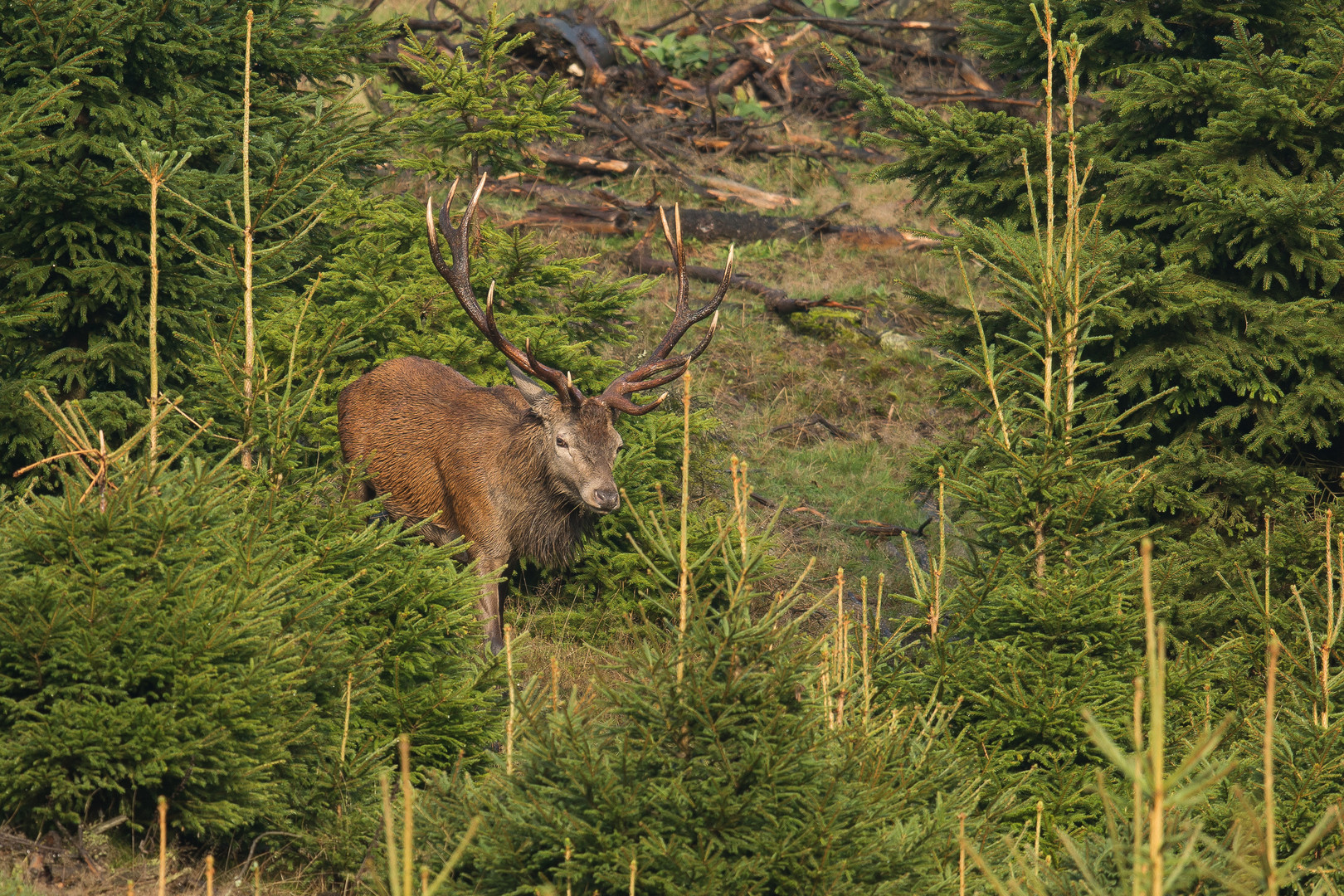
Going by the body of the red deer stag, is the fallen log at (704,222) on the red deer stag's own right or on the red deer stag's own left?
on the red deer stag's own left

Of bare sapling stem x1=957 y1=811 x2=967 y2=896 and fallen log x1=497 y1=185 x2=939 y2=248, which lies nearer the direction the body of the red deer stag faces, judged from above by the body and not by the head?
the bare sapling stem

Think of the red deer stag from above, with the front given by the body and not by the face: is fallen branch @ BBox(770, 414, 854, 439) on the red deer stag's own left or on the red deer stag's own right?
on the red deer stag's own left

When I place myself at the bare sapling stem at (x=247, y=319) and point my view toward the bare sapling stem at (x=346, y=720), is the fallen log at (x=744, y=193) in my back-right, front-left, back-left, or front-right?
back-left

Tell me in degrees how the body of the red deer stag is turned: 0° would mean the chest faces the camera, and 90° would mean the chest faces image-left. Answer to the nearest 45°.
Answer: approximately 315°

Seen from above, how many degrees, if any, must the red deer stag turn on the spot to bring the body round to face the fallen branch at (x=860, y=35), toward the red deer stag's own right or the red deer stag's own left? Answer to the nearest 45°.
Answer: approximately 135° to the red deer stag's own left

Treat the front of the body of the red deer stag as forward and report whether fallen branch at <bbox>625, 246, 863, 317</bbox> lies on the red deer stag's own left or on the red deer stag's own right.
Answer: on the red deer stag's own left

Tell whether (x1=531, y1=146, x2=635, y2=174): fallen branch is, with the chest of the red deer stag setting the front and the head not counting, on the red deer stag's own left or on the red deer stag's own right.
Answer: on the red deer stag's own left

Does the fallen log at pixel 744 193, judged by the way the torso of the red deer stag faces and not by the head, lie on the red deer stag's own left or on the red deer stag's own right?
on the red deer stag's own left

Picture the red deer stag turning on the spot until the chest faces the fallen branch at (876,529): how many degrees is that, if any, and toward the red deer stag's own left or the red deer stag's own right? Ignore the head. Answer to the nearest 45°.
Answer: approximately 90° to the red deer stag's own left
